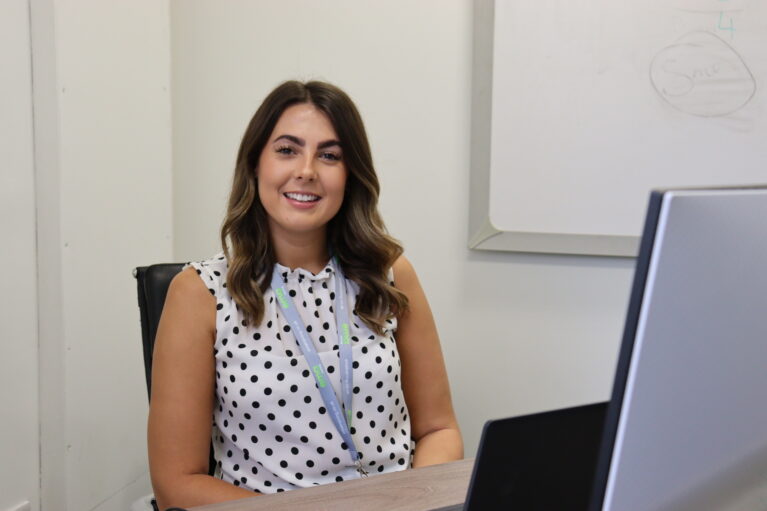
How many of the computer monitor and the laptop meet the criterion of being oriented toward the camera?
0

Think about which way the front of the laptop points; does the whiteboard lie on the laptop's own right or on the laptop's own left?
on the laptop's own right

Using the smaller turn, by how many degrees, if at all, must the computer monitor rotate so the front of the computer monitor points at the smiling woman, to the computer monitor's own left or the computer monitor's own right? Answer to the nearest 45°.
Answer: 0° — it already faces them

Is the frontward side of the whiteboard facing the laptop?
yes

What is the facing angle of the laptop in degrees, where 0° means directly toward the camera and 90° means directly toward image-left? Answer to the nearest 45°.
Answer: approximately 135°

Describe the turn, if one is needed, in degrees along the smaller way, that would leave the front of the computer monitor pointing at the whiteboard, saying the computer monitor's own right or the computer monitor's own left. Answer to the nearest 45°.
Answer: approximately 45° to the computer monitor's own right

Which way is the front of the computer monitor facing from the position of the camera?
facing away from the viewer and to the left of the viewer

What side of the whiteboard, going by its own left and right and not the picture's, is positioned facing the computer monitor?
front
